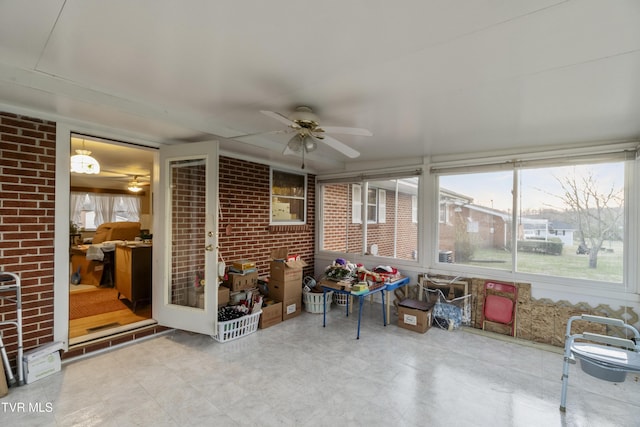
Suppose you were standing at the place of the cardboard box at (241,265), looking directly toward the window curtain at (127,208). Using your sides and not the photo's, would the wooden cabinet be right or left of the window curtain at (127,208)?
left

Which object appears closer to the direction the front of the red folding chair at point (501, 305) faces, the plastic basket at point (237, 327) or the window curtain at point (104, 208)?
the plastic basket

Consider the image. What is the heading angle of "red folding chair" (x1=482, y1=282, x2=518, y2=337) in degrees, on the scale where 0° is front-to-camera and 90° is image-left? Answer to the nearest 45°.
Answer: approximately 45°
